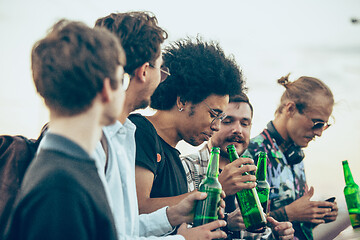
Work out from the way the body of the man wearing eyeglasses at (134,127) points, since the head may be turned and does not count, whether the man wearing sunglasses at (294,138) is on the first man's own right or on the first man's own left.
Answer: on the first man's own left

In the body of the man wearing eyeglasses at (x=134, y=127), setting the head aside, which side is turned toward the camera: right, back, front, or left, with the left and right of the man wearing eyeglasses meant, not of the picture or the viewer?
right

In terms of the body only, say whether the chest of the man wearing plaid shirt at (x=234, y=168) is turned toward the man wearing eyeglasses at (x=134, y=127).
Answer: no

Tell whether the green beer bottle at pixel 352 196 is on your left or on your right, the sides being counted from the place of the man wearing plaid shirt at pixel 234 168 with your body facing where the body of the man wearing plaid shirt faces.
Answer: on your left

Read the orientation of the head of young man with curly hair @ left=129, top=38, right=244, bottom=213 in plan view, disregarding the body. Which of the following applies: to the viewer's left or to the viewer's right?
to the viewer's right

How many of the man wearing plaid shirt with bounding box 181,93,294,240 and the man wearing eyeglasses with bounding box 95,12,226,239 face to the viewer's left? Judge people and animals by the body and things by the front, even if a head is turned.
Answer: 0
